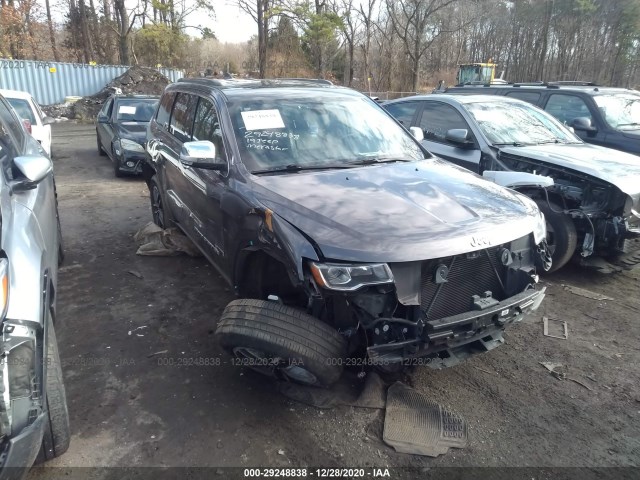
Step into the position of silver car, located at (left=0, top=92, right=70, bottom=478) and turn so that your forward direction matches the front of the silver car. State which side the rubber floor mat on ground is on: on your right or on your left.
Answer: on your left

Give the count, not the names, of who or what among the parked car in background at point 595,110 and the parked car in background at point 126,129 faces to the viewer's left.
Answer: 0

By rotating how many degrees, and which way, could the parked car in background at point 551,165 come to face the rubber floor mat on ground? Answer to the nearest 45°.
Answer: approximately 45° to its right

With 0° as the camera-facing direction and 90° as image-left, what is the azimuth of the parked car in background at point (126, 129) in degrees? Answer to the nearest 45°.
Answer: approximately 315°

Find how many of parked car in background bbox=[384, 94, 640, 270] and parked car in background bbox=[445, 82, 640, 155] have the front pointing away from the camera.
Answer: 0

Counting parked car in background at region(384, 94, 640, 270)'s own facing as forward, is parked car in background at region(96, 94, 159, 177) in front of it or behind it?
behind
